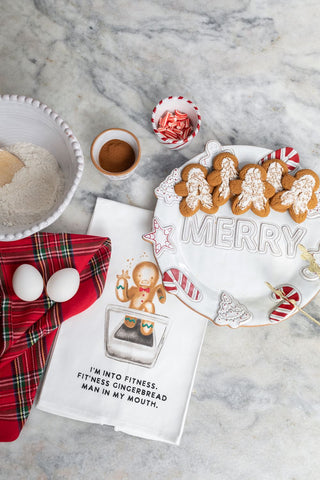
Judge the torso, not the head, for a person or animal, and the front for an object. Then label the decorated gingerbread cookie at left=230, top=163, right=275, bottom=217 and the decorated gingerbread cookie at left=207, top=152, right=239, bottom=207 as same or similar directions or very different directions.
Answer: same or similar directions

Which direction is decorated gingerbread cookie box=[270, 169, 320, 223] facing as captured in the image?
toward the camera

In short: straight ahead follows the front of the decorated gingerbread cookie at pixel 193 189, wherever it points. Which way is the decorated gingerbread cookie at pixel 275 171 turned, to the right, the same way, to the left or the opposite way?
the same way

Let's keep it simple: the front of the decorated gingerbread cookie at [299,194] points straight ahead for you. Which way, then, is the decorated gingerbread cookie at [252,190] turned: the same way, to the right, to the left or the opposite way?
the same way

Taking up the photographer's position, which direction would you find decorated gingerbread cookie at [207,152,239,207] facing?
facing the viewer

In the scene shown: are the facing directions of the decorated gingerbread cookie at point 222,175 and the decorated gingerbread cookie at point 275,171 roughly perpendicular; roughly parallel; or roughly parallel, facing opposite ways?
roughly parallel

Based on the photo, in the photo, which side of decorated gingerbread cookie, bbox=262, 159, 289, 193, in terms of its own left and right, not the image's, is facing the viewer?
front
